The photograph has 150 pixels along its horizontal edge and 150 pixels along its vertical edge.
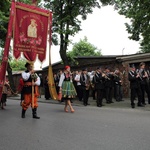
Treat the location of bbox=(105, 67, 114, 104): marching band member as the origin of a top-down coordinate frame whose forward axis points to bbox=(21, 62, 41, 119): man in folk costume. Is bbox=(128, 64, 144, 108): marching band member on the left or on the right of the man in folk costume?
left

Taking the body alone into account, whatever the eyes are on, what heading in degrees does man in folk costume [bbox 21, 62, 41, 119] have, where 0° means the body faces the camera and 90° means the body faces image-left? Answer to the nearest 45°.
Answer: approximately 315°

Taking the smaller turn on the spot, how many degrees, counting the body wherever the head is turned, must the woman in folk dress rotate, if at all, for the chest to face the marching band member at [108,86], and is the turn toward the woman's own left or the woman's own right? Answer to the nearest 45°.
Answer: approximately 90° to the woman's own left

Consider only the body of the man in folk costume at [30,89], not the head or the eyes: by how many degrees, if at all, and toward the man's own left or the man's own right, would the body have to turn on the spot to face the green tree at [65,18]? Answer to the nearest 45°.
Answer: approximately 135° to the man's own left

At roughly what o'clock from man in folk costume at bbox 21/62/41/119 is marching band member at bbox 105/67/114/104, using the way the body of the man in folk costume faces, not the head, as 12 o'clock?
The marching band member is roughly at 9 o'clock from the man in folk costume.

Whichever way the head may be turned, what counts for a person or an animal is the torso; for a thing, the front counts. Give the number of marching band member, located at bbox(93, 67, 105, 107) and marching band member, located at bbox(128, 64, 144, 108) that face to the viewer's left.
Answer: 0

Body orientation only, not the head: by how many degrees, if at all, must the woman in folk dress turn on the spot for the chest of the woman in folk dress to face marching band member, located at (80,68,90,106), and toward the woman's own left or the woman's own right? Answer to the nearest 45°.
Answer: approximately 135° to the woman's own left

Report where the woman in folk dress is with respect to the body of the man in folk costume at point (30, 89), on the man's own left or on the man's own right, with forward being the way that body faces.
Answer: on the man's own left

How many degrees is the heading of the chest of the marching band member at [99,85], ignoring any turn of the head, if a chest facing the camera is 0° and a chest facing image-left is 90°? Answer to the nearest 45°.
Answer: approximately 315°

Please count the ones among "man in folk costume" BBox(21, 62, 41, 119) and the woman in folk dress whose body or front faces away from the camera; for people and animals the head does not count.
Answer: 0

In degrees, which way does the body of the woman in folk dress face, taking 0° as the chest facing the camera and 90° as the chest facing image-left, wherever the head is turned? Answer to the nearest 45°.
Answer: approximately 315°
